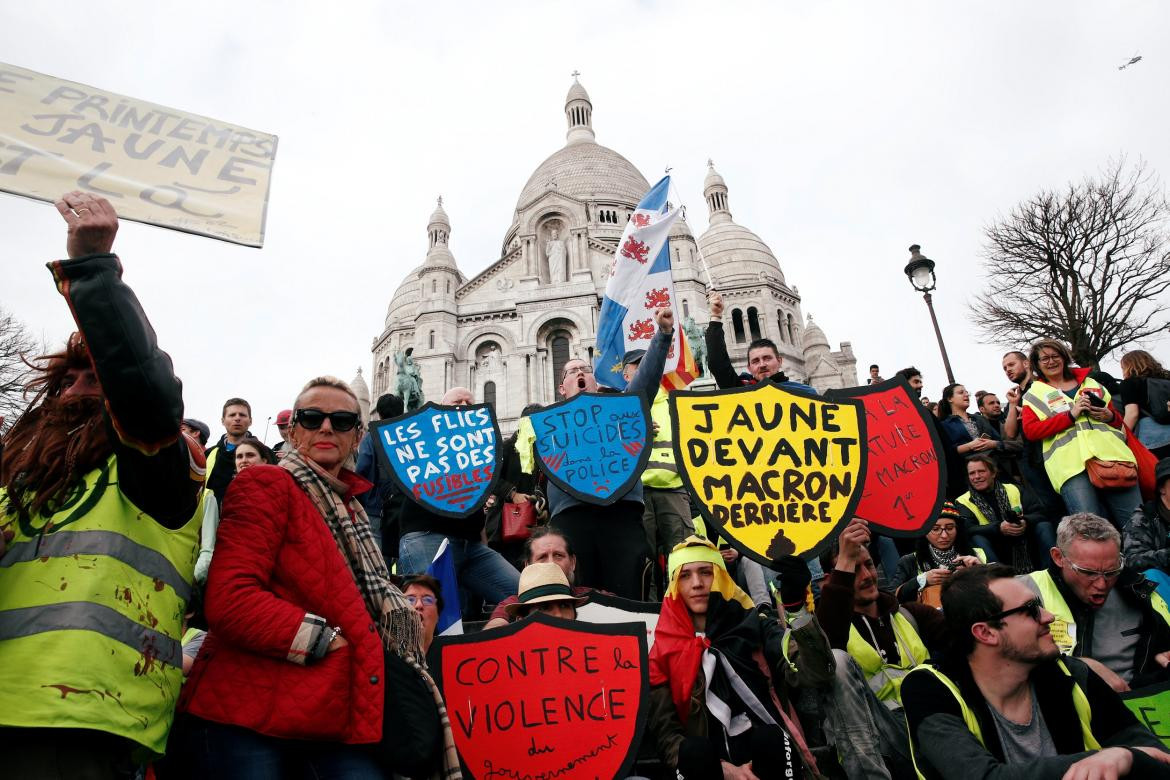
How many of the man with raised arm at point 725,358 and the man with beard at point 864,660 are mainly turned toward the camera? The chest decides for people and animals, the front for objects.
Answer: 2

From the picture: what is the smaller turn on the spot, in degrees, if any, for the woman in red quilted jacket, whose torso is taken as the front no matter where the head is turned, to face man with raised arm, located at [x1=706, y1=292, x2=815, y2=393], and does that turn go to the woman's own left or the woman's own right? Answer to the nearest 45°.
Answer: approximately 90° to the woman's own left

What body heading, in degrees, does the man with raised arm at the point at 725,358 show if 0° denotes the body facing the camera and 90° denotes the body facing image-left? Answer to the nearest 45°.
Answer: approximately 0°
